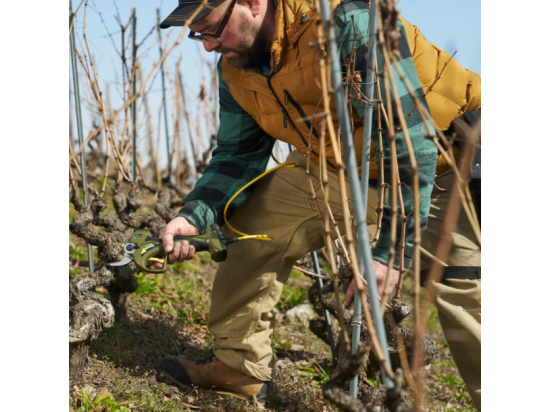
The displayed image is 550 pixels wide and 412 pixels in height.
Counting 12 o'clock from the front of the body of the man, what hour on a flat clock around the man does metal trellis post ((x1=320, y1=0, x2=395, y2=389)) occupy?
The metal trellis post is roughly at 10 o'clock from the man.

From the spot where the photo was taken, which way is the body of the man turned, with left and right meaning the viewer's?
facing the viewer and to the left of the viewer
